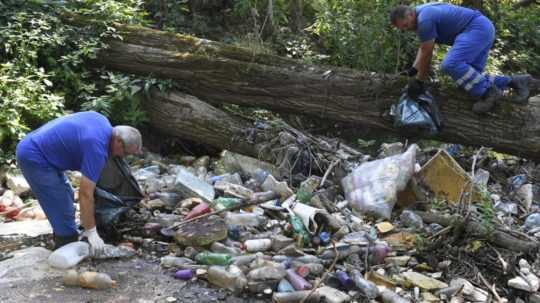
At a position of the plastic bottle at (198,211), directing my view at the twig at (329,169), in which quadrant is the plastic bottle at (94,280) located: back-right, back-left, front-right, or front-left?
back-right

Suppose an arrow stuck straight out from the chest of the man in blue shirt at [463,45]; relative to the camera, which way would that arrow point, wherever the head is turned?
to the viewer's left

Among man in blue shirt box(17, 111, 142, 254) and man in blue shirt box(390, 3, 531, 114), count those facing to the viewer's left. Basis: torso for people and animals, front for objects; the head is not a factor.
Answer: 1

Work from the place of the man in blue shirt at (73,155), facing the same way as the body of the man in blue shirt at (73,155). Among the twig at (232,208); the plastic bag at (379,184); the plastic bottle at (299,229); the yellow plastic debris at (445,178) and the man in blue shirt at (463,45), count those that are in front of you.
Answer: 5

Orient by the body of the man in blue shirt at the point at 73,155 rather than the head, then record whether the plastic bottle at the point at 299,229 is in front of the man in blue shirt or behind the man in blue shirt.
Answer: in front

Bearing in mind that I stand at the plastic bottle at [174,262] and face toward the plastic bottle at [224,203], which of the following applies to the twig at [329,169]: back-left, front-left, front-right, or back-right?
front-right

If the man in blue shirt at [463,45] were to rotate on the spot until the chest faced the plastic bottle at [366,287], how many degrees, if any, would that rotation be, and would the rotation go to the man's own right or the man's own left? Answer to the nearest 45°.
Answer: approximately 90° to the man's own left

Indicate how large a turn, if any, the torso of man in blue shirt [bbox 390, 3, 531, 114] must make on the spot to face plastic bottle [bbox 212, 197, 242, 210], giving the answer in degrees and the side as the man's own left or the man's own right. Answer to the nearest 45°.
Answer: approximately 45° to the man's own left

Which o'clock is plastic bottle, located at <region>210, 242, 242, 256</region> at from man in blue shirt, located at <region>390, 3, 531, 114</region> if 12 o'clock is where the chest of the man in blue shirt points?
The plastic bottle is roughly at 10 o'clock from the man in blue shirt.

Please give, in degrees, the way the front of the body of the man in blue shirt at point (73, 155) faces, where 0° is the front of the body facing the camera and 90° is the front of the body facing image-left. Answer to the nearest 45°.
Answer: approximately 270°

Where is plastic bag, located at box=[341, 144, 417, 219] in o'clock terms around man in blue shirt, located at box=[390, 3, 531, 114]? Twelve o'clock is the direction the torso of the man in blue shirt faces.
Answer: The plastic bag is roughly at 10 o'clock from the man in blue shirt.

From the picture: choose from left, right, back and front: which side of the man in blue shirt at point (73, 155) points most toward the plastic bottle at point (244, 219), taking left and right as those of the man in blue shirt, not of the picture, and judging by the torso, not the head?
front

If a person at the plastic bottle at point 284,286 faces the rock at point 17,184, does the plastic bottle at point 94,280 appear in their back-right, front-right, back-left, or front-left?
front-left

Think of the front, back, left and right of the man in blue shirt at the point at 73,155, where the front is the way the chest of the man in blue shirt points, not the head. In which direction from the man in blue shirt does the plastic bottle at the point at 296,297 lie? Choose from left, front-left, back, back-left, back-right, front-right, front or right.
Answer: front-right

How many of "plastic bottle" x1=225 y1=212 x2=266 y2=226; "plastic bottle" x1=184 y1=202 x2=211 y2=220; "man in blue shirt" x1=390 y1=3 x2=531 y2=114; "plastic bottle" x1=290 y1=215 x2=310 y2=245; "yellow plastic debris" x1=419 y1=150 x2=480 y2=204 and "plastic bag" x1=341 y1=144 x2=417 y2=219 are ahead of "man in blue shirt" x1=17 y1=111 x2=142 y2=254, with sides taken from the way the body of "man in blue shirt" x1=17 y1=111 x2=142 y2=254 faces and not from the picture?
6
